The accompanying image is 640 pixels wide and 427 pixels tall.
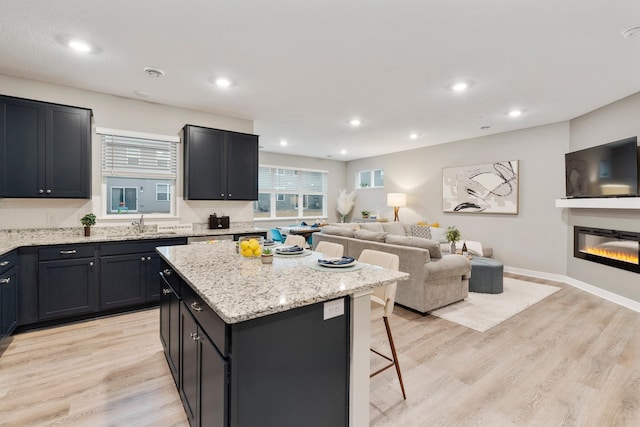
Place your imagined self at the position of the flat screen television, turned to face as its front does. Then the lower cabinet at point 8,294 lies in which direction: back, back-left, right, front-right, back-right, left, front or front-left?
front

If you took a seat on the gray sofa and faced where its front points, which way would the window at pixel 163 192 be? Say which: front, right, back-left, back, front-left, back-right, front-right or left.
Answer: back-left

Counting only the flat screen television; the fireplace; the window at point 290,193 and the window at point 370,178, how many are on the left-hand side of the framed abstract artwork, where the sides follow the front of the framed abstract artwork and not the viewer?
2

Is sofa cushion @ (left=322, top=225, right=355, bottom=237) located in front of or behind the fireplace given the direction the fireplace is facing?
in front

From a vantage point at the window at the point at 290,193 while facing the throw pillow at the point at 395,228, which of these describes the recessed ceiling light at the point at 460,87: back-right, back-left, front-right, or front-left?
front-right

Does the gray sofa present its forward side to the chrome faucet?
no

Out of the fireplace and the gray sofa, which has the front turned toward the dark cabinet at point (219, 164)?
the fireplace

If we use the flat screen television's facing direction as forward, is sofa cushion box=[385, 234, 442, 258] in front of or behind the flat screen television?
in front

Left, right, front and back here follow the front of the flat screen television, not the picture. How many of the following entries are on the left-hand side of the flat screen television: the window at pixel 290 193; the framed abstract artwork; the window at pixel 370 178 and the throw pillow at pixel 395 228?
0

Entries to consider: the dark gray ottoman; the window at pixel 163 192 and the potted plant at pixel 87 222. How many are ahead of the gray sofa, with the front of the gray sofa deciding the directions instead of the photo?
1

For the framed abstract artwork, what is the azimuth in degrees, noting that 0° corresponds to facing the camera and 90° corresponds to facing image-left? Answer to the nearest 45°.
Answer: approximately 45°

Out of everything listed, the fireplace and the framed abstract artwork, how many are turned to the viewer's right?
0

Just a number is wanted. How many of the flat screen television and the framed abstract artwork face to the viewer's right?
0

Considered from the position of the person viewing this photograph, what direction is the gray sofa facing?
facing away from the viewer and to the right of the viewer

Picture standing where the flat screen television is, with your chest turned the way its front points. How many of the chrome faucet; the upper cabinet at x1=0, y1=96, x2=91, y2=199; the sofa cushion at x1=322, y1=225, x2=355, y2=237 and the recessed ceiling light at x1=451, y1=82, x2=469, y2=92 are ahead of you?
4

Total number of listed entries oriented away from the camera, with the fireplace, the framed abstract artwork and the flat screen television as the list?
0

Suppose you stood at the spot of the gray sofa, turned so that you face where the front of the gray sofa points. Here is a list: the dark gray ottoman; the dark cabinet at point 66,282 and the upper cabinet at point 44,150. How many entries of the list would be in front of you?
1

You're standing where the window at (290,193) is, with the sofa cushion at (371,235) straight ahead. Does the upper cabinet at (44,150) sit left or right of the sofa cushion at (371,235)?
right

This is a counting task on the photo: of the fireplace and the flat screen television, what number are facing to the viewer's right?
0

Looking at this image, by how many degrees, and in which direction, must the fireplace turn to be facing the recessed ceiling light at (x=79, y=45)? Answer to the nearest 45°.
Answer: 0° — it already faces it

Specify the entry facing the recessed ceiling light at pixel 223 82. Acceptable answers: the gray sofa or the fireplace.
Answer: the fireplace

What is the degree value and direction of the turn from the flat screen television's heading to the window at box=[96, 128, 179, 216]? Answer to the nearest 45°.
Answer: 0° — it already faces it
